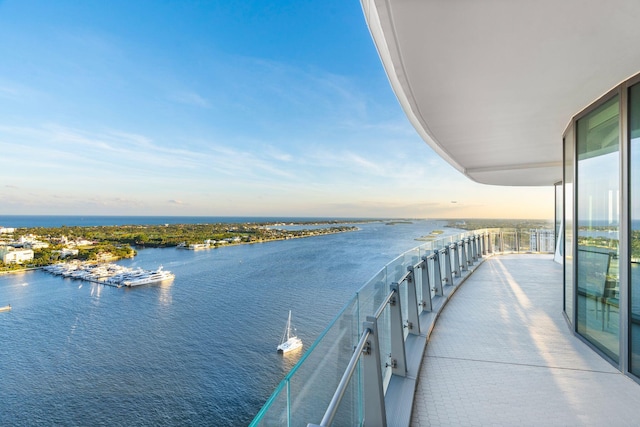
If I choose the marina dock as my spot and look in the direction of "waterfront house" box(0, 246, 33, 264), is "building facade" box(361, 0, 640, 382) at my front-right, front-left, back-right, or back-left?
back-left

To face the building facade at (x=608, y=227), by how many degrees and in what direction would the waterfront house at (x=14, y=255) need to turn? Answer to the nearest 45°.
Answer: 0° — it already faces it

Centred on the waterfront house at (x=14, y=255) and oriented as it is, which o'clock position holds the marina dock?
The marina dock is roughly at 11 o'clock from the waterfront house.

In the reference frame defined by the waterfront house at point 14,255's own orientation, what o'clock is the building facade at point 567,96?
The building facade is roughly at 12 o'clock from the waterfront house.

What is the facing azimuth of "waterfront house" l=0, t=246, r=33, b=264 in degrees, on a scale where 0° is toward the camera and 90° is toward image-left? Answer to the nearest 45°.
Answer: approximately 0°

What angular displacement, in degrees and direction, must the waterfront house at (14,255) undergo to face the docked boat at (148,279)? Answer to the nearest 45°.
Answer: approximately 45° to its left
